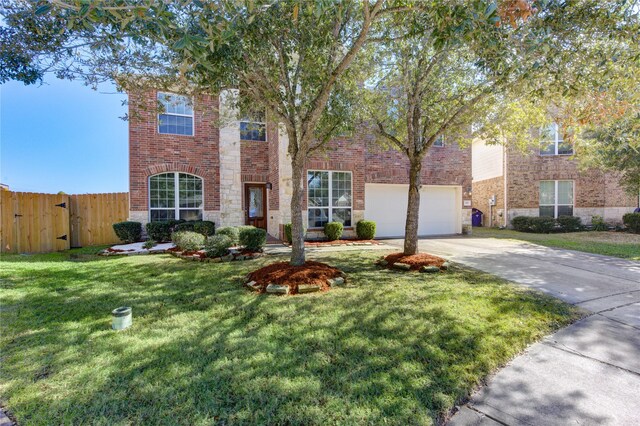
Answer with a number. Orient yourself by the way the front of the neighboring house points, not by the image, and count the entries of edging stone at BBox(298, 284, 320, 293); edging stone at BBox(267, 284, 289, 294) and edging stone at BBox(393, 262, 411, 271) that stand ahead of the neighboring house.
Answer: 3

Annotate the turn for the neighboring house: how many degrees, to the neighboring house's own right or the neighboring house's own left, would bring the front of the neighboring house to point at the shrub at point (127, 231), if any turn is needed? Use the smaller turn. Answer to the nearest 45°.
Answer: approximately 45° to the neighboring house's own right

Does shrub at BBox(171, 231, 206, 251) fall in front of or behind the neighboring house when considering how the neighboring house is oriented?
in front

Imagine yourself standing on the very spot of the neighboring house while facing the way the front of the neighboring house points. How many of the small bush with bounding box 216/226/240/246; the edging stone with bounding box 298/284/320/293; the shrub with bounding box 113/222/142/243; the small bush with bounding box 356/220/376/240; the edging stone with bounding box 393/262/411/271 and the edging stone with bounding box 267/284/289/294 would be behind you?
0

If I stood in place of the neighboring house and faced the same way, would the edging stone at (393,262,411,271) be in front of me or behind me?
in front

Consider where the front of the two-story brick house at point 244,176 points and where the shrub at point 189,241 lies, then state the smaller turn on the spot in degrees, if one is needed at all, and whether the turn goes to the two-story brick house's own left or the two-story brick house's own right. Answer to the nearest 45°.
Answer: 0° — it already faces it

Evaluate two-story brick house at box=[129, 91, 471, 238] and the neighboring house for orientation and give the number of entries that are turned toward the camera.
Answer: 2

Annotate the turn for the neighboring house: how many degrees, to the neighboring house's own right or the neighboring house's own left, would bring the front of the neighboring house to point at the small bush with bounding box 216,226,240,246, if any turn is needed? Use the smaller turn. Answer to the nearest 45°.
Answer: approximately 45° to the neighboring house's own right

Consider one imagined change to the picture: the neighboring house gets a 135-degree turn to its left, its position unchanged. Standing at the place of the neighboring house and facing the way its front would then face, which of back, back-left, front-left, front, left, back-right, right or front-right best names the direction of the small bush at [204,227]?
back

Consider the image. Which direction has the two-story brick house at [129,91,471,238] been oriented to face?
toward the camera

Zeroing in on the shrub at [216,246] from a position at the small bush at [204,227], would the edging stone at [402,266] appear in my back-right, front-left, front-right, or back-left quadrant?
front-left

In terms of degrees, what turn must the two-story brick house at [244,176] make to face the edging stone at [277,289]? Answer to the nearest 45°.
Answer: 0° — it already faces it

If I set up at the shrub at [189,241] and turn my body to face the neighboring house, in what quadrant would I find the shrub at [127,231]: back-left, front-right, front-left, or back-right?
back-left

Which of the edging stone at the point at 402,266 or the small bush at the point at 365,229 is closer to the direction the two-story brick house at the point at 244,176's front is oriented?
the edging stone

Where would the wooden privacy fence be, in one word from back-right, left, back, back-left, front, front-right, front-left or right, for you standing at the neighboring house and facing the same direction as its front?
front-right

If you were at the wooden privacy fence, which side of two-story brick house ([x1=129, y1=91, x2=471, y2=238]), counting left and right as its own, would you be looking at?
right

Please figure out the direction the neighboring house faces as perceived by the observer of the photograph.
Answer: facing the viewer

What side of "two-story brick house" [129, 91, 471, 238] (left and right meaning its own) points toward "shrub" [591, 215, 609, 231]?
left
